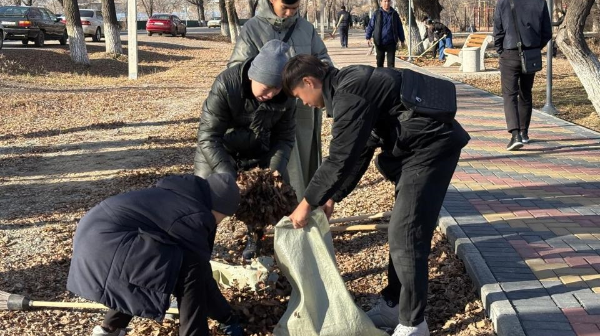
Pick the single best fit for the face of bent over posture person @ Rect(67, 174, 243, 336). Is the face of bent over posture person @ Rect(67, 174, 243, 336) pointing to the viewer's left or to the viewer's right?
to the viewer's right

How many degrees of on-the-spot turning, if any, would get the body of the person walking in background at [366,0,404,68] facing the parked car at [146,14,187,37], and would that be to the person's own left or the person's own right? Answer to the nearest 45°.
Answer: approximately 135° to the person's own right

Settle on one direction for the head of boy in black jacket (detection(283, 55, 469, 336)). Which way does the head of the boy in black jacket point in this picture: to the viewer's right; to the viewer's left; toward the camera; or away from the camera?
to the viewer's left

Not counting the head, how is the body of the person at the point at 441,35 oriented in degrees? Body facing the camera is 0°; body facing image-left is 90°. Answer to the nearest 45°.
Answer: approximately 90°

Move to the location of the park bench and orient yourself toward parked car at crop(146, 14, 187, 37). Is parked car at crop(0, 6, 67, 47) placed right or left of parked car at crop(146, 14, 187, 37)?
left

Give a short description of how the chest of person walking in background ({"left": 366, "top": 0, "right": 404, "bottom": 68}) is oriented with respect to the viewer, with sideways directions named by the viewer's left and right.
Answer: facing the viewer

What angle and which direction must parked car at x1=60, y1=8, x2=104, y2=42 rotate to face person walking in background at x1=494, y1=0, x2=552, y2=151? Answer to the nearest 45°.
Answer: approximately 135° to its right

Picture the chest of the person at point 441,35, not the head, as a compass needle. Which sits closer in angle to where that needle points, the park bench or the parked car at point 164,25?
the parked car

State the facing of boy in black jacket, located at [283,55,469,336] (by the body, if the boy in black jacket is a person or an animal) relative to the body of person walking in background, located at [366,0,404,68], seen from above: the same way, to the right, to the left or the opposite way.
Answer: to the right

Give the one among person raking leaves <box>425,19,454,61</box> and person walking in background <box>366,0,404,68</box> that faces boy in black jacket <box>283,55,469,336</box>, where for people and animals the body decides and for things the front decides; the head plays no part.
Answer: person walking in background <box>366,0,404,68</box>

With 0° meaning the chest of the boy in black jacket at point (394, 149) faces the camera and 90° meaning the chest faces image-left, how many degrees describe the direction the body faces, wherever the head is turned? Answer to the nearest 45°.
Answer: approximately 90°

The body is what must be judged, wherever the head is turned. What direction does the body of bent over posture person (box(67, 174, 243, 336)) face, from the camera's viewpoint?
to the viewer's right

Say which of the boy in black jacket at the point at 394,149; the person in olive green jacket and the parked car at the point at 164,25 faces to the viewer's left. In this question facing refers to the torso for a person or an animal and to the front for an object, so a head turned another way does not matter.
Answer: the boy in black jacket
